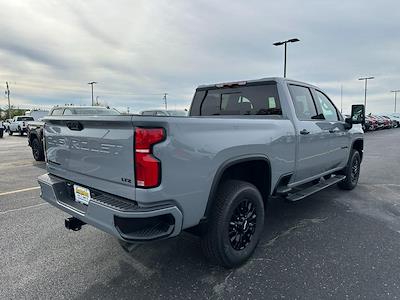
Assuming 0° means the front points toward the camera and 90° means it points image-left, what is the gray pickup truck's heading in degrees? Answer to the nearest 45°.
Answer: approximately 225°

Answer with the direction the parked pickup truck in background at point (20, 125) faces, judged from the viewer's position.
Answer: facing the viewer and to the left of the viewer
